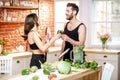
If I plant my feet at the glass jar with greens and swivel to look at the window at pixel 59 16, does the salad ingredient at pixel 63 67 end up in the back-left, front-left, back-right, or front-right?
back-left

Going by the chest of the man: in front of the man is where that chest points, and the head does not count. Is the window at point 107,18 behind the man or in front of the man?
behind

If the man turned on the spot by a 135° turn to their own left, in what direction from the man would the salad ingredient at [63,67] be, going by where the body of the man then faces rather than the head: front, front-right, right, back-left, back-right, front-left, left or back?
right

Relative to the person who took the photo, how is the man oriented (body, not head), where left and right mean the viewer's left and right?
facing the viewer and to the left of the viewer

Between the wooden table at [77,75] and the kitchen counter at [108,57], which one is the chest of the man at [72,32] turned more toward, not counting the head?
the wooden table

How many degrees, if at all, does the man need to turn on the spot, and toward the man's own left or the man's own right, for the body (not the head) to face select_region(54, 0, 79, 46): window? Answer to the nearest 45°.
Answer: approximately 135° to the man's own right

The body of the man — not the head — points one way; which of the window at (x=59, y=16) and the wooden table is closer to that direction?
the wooden table
